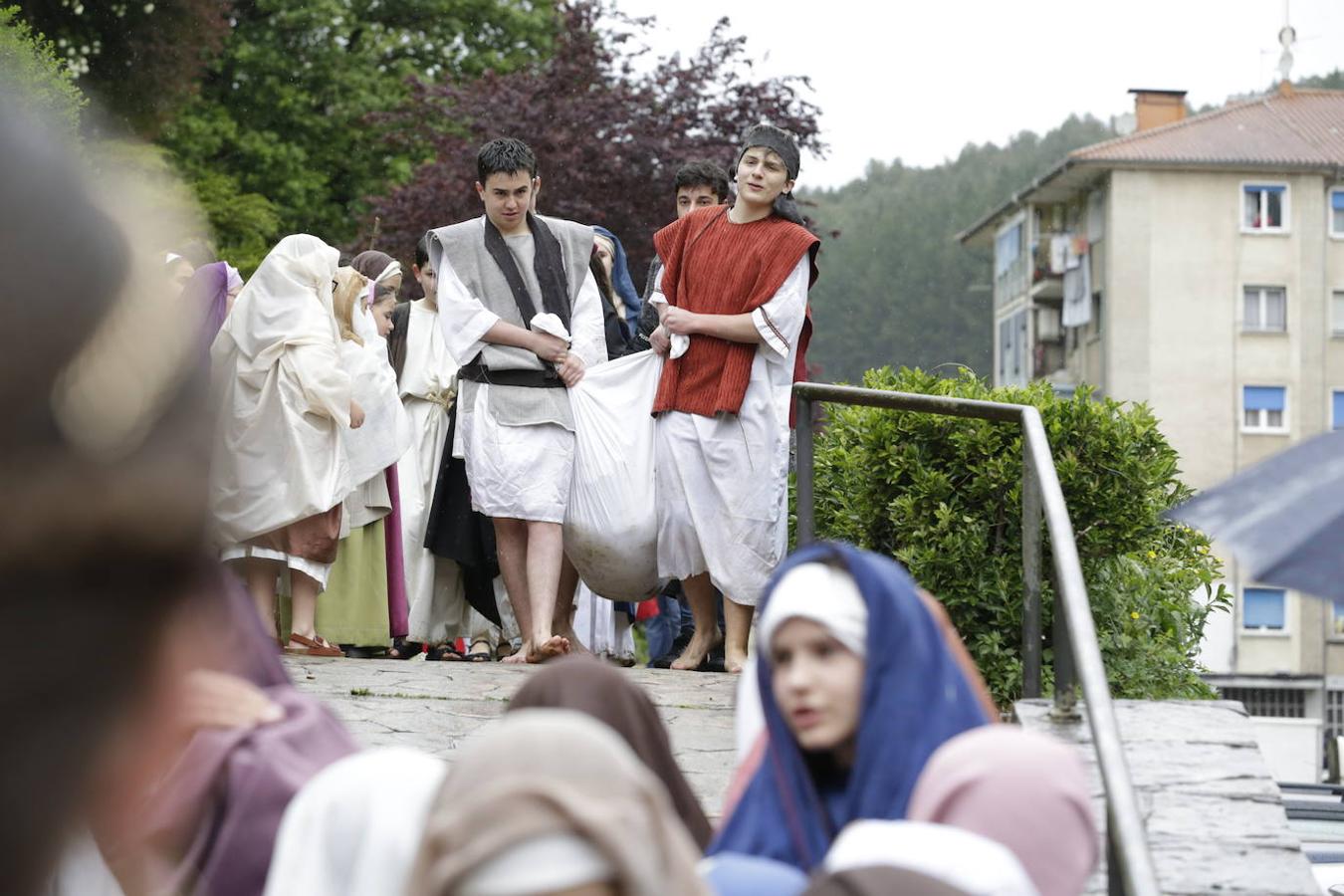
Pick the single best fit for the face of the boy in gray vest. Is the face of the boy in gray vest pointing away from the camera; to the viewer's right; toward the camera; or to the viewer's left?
toward the camera

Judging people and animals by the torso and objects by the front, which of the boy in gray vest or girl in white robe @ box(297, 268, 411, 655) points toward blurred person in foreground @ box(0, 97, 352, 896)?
the boy in gray vest

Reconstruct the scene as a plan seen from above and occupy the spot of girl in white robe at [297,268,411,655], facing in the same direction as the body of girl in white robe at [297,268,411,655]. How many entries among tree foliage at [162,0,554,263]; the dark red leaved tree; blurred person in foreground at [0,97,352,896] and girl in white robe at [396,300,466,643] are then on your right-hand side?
1

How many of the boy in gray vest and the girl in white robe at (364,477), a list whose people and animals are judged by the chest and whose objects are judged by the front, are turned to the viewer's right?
1

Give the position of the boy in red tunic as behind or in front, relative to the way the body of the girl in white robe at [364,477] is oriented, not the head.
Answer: in front

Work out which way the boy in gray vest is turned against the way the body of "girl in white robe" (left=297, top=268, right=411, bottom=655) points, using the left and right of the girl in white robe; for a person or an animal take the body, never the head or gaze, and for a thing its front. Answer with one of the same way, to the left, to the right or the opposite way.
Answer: to the right

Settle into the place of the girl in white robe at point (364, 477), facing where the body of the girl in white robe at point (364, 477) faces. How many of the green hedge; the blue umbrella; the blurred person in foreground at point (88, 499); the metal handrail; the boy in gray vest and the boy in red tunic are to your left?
0

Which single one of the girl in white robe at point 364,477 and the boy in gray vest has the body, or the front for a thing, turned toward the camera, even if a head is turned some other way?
the boy in gray vest

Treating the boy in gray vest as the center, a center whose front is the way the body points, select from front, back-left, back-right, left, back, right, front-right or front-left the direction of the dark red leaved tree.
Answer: back

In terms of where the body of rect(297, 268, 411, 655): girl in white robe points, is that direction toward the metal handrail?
no

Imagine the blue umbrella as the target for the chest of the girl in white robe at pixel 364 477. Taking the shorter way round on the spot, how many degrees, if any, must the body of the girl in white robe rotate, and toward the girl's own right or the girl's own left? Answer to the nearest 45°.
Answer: approximately 45° to the girl's own right

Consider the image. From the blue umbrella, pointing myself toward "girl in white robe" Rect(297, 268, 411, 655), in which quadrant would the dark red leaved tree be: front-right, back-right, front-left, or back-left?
front-right

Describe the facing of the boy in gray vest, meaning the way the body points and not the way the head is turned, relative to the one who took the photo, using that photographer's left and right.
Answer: facing the viewer

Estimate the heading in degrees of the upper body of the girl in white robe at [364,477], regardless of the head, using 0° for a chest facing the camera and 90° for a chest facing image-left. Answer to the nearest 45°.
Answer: approximately 270°

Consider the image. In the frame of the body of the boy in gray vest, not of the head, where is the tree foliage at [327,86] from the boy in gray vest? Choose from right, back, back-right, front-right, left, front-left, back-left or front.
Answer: back

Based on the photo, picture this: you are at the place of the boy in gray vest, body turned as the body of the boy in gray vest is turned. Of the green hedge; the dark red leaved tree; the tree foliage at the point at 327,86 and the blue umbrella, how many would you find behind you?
2

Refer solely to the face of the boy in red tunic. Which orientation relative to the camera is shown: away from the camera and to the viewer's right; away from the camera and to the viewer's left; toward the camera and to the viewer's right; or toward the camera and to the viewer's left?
toward the camera and to the viewer's left

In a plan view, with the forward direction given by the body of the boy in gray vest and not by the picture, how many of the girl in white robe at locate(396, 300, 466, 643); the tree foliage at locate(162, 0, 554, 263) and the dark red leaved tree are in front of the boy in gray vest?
0
